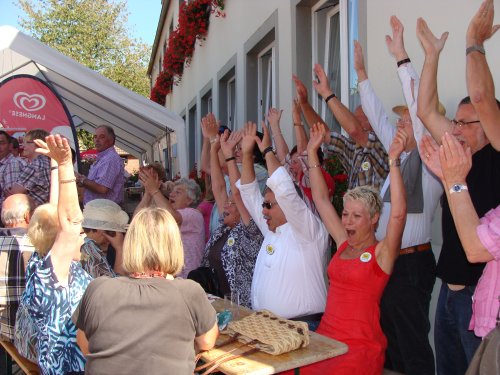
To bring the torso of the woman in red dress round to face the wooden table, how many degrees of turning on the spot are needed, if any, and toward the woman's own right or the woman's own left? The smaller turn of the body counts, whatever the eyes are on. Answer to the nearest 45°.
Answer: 0° — they already face it

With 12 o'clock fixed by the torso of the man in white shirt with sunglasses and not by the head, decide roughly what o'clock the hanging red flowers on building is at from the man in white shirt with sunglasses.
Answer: The hanging red flowers on building is roughly at 4 o'clock from the man in white shirt with sunglasses.

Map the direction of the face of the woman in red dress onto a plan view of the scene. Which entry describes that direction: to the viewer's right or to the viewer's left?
to the viewer's left

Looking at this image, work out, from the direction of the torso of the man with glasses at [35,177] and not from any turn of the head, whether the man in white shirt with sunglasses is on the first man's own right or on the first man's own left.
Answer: on the first man's own left

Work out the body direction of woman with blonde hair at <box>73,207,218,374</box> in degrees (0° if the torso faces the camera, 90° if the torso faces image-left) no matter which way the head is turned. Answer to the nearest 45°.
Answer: approximately 180°
